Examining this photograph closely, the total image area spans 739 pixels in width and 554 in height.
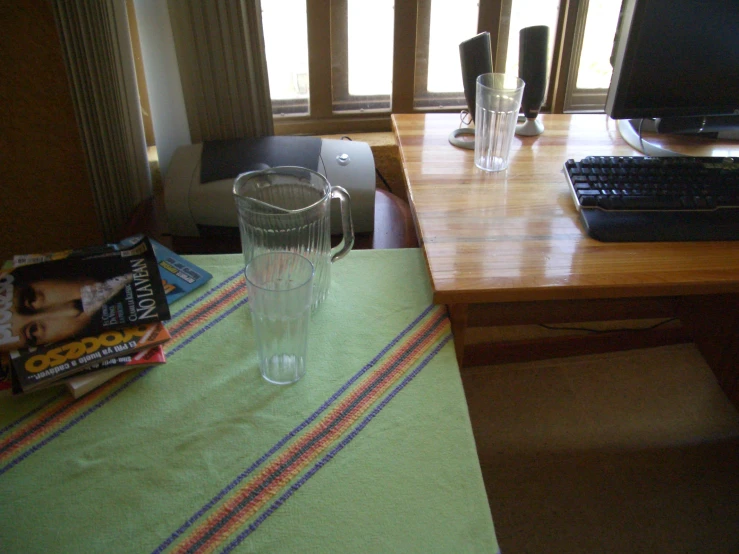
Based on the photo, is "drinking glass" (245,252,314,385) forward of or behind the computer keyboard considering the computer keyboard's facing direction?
forward

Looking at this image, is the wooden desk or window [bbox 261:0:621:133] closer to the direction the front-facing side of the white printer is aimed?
the wooden desk

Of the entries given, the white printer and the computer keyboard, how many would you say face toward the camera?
2

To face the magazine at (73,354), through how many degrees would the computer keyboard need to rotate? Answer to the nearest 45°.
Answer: approximately 45° to its right

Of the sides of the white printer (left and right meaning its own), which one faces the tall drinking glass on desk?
left

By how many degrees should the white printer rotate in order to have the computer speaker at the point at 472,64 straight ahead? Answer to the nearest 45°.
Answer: approximately 90° to its left

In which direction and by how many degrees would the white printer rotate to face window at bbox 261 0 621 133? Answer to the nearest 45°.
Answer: approximately 135° to its left

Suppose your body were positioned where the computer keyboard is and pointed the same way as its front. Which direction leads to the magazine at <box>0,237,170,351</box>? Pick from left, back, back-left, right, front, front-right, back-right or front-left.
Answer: front-right

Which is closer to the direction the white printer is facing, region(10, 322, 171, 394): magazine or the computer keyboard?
the magazine

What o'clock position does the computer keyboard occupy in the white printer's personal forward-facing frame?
The computer keyboard is roughly at 10 o'clock from the white printer.

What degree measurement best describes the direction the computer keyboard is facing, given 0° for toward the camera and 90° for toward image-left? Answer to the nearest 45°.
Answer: approximately 0°
